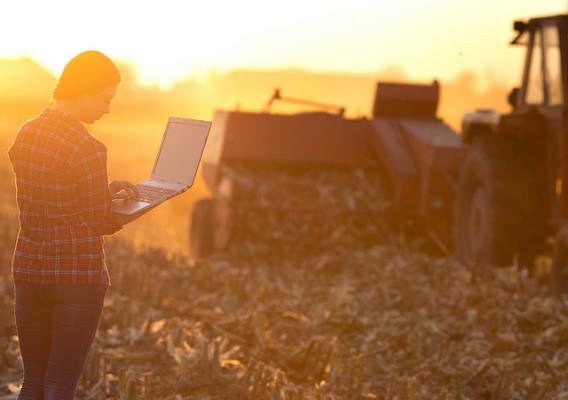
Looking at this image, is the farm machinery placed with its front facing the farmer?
no

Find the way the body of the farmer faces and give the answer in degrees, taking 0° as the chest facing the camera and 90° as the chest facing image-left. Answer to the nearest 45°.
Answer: approximately 225°

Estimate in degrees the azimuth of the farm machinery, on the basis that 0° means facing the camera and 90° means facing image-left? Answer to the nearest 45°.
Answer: approximately 315°

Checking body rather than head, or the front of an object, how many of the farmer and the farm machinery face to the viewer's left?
0

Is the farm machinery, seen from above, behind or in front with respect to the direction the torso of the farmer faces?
in front
